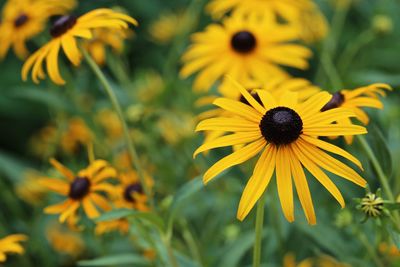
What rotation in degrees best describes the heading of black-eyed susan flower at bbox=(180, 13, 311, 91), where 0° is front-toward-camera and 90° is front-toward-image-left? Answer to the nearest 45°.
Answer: approximately 0°

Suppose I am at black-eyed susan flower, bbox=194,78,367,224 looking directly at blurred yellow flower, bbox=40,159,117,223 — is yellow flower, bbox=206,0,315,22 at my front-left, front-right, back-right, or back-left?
front-right

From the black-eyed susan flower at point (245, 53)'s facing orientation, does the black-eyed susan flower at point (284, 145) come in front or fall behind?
in front

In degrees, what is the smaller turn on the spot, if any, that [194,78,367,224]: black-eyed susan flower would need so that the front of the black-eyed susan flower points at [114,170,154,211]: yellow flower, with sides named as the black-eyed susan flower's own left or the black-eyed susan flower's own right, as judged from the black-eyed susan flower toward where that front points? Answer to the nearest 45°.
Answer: approximately 135° to the black-eyed susan flower's own right

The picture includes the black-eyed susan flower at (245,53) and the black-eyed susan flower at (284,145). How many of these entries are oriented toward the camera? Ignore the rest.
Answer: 2

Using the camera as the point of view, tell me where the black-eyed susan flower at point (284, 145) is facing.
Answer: facing the viewer

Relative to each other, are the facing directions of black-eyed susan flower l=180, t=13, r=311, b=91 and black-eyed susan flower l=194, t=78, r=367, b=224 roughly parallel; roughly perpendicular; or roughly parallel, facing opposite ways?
roughly parallel

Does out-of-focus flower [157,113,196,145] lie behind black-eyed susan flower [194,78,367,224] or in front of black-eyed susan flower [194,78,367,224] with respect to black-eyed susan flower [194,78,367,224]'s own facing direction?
behind

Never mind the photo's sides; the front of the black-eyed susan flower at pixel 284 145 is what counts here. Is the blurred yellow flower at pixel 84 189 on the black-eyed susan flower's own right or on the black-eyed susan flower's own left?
on the black-eyed susan flower's own right

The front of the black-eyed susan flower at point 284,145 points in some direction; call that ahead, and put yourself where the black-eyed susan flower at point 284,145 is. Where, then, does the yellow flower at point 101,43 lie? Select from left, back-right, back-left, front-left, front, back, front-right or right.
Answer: back-right

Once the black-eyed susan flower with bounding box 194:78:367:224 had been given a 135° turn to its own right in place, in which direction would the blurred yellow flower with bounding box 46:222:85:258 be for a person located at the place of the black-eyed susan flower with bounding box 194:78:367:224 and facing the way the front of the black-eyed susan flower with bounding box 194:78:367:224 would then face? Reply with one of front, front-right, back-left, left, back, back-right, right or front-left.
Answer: front

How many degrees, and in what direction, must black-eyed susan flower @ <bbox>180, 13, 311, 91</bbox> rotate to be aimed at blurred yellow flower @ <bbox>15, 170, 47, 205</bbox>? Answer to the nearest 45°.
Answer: approximately 90° to its right
